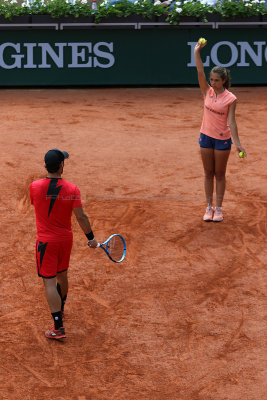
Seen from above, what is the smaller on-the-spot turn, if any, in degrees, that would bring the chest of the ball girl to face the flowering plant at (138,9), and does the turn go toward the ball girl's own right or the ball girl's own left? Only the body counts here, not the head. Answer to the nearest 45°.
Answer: approximately 180°

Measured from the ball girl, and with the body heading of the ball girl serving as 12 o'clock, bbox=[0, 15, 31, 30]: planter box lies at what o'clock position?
The planter box is roughly at 5 o'clock from the ball girl.

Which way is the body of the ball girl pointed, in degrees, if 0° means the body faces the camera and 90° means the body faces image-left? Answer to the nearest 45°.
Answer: approximately 0°

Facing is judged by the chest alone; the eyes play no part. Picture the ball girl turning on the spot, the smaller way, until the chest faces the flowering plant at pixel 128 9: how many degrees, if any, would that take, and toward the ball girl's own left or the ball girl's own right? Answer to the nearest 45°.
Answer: approximately 180°

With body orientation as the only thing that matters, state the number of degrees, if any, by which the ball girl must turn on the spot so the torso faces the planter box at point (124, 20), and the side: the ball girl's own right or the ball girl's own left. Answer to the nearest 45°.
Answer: approximately 180°

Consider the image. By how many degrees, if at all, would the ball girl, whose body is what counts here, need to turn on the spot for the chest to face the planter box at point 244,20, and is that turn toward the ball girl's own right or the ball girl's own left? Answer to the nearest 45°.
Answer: approximately 180°

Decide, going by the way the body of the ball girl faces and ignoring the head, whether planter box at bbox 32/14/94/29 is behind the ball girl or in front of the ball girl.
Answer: behind

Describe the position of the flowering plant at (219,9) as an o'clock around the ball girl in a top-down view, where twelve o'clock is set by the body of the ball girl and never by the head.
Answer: The flowering plant is roughly at 6 o'clock from the ball girl.
